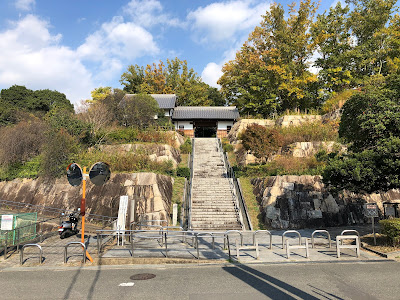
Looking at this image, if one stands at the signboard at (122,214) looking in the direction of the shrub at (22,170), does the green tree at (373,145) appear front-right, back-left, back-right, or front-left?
back-right

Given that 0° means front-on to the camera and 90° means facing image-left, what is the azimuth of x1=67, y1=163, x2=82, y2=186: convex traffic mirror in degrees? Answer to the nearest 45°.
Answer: approximately 45°

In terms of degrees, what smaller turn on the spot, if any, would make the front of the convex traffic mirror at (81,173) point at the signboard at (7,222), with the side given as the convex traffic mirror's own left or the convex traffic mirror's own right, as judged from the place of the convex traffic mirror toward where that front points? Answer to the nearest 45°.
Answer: approximately 135° to the convex traffic mirror's own right

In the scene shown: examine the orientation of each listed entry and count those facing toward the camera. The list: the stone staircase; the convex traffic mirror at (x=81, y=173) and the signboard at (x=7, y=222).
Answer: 3

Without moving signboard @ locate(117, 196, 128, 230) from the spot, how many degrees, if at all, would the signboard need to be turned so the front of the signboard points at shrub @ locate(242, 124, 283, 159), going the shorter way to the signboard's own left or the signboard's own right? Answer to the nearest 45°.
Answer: approximately 135° to the signboard's own left

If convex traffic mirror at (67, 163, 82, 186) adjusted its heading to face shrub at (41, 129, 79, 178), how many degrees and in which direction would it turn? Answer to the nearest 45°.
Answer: approximately 135° to its right

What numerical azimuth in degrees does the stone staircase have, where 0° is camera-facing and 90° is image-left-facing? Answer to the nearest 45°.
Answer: approximately 0°

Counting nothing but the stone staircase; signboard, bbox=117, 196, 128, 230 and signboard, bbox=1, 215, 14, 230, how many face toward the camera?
3
